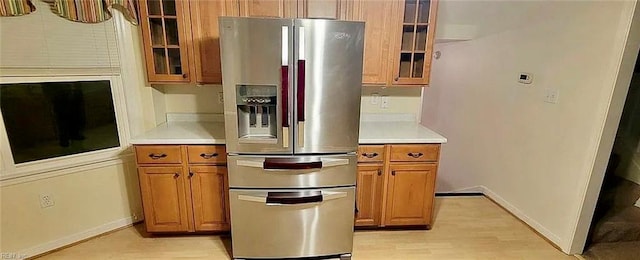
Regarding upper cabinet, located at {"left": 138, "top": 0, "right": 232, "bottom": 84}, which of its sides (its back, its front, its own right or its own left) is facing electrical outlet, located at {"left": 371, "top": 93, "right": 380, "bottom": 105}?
left

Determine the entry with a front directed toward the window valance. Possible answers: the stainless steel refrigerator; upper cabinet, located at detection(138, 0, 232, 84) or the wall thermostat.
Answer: the wall thermostat

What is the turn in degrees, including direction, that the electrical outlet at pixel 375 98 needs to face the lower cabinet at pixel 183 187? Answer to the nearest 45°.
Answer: approximately 45° to its right

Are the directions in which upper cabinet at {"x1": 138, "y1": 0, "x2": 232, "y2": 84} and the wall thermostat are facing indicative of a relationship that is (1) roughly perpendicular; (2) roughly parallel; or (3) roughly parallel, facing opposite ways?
roughly perpendicular

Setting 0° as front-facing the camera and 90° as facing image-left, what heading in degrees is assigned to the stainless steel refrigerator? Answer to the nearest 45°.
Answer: approximately 0°

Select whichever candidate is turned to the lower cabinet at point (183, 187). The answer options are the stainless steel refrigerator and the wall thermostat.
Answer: the wall thermostat

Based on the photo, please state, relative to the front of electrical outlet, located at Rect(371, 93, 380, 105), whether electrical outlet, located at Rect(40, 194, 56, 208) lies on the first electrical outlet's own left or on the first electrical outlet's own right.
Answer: on the first electrical outlet's own right

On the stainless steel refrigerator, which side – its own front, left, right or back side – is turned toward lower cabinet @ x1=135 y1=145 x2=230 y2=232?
right

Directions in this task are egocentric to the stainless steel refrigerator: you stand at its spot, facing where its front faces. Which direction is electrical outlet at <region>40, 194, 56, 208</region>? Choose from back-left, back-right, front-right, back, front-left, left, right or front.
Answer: right

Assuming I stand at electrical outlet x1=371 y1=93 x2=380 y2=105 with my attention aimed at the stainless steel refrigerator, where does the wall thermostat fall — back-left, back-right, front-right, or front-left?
back-left

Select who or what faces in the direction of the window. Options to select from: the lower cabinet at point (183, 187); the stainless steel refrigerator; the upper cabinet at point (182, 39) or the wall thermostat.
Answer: the wall thermostat
